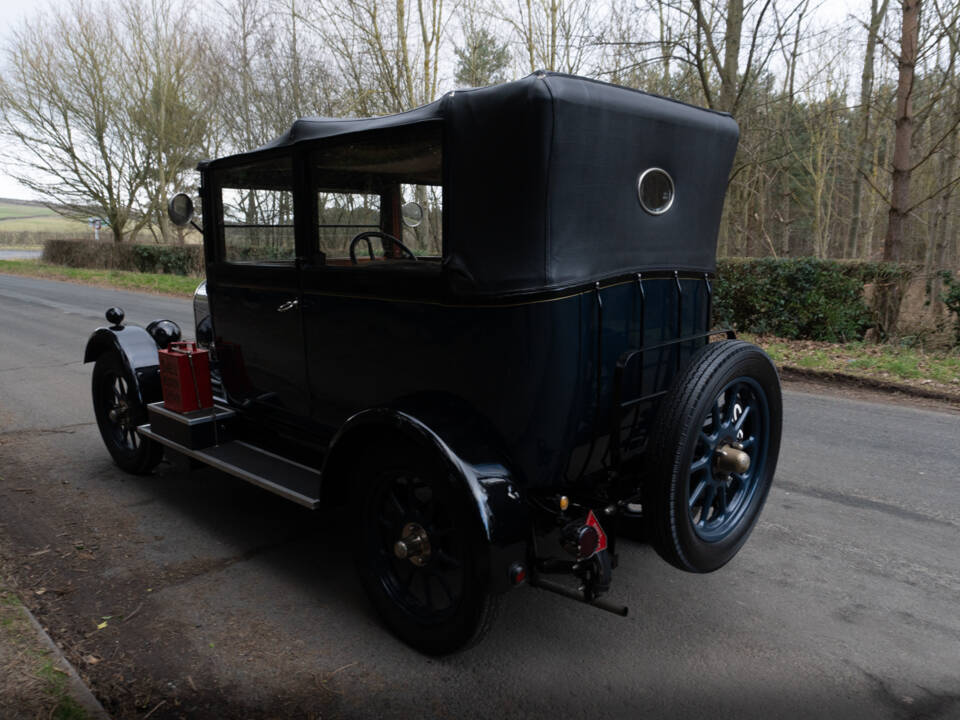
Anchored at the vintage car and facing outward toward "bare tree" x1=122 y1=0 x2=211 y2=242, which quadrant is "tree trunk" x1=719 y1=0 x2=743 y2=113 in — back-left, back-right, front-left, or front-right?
front-right

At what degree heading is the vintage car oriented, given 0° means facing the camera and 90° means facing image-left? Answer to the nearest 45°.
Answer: approximately 135°

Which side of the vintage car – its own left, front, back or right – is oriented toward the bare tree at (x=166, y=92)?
front

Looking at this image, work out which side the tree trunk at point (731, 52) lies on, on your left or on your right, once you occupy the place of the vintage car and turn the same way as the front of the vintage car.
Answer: on your right

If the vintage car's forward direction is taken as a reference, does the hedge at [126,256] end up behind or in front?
in front

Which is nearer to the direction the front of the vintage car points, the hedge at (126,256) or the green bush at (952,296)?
the hedge

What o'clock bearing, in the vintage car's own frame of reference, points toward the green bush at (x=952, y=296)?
The green bush is roughly at 3 o'clock from the vintage car.

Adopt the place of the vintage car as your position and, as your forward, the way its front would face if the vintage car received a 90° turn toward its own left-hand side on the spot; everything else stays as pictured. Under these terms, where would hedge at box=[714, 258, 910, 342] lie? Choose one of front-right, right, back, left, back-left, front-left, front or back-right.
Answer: back
